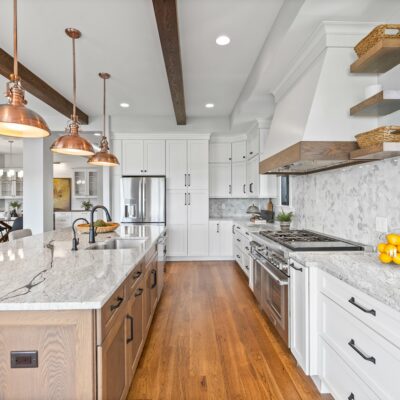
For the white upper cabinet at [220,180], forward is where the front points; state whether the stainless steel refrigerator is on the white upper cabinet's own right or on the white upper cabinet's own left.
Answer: on the white upper cabinet's own right

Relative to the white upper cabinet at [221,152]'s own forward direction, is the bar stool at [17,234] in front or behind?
in front

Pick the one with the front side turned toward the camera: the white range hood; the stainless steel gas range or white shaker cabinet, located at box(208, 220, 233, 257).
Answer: the white shaker cabinet

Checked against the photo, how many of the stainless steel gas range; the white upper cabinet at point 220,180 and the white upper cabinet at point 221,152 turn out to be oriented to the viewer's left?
1

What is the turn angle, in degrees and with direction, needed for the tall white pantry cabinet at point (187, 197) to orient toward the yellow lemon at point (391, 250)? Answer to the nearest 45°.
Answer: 0° — it already faces it

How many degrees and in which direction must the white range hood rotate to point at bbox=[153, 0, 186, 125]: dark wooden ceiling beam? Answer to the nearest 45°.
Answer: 0° — it already faces it

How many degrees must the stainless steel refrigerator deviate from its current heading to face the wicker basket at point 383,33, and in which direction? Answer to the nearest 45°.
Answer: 0° — it already faces it

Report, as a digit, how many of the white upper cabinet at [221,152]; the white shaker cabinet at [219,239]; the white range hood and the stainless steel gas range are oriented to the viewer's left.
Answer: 2

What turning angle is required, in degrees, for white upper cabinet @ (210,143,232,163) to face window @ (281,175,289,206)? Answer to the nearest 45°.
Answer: approximately 45° to its left

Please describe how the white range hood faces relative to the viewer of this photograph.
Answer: facing to the left of the viewer

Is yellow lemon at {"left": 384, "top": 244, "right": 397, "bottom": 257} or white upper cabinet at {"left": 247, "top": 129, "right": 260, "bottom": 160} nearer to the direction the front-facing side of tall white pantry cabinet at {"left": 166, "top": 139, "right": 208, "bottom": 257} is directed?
the yellow lemon

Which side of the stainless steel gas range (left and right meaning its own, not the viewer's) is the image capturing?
left

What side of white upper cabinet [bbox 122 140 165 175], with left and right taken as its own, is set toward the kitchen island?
front

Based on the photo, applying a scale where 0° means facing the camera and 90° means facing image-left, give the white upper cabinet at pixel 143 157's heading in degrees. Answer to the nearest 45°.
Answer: approximately 0°

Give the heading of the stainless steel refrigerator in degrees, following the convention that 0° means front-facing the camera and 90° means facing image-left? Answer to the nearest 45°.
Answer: approximately 0°
